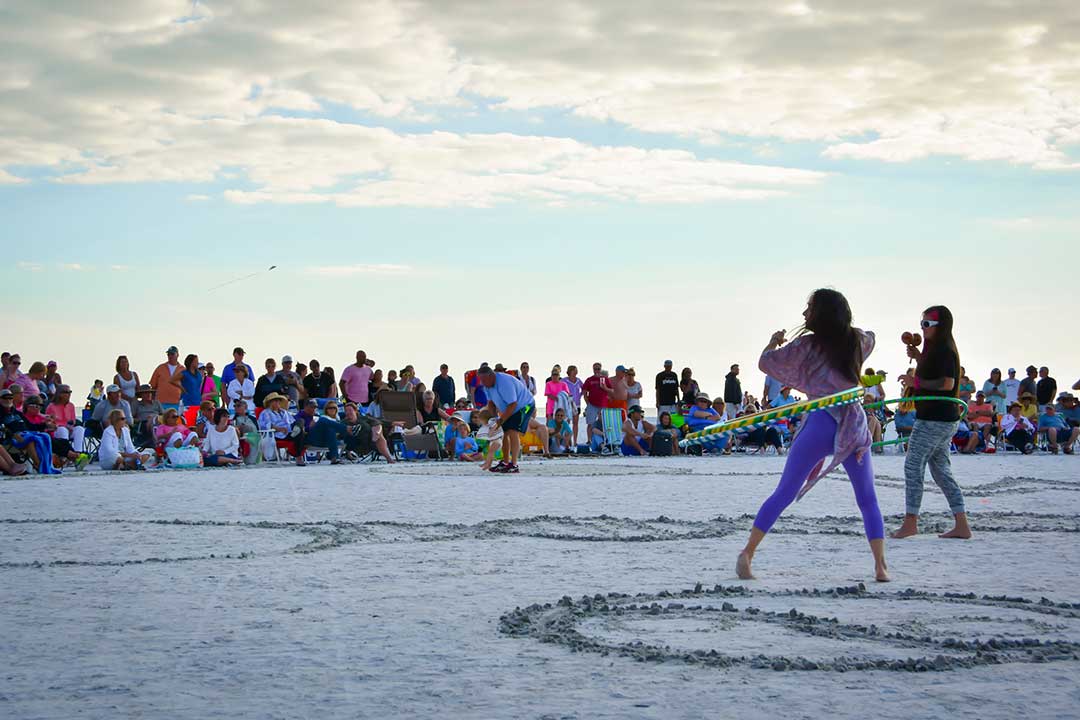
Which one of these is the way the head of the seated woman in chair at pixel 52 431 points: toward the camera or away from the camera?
toward the camera

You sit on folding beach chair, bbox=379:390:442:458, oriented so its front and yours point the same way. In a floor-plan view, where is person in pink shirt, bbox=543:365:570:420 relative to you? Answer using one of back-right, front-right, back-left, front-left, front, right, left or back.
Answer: left

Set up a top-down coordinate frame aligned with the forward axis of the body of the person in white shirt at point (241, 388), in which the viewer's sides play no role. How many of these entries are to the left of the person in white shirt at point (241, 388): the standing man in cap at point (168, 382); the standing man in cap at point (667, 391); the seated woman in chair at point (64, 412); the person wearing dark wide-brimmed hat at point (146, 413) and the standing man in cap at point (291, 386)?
2

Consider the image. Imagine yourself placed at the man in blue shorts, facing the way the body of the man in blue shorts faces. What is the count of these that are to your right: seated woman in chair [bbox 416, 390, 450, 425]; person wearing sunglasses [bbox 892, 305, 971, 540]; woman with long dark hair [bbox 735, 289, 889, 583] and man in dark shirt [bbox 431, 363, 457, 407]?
2

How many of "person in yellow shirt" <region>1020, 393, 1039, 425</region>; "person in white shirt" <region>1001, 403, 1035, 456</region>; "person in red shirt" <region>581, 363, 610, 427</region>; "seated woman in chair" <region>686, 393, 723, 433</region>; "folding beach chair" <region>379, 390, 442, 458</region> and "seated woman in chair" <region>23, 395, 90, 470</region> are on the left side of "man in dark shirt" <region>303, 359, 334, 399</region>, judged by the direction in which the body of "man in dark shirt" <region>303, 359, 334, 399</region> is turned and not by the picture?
5

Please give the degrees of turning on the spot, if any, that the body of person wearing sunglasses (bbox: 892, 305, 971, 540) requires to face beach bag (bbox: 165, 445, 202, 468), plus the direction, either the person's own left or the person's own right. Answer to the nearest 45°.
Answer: approximately 45° to the person's own right

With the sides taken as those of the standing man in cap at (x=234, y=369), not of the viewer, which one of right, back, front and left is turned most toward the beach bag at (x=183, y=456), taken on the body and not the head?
front

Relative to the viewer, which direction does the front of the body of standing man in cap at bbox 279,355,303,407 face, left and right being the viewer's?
facing the viewer

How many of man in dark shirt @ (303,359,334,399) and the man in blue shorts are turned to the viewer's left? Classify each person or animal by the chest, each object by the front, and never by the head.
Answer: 1

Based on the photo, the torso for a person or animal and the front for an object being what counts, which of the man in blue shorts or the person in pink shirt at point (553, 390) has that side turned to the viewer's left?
the man in blue shorts

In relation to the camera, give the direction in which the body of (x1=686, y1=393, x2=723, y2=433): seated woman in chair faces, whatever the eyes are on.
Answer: toward the camera

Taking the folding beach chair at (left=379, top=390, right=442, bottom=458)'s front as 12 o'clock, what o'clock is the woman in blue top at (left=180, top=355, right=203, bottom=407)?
The woman in blue top is roughly at 4 o'clock from the folding beach chair.

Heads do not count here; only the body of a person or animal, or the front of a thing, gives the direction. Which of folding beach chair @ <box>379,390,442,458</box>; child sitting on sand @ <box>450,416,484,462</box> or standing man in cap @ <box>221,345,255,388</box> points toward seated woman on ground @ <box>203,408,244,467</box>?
the standing man in cap

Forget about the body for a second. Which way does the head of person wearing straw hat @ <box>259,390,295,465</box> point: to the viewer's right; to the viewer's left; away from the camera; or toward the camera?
toward the camera

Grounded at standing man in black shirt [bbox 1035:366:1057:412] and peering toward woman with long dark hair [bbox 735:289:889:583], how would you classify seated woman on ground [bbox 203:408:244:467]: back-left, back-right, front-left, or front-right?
front-right

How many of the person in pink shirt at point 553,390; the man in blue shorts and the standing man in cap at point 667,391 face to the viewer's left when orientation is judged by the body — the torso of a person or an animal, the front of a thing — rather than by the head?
1

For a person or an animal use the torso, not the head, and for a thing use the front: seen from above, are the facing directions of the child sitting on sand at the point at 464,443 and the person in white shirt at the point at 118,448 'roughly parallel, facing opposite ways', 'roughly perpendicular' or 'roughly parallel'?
roughly parallel

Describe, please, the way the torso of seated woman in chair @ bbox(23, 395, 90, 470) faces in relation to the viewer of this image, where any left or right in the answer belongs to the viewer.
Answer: facing the viewer and to the right of the viewer
